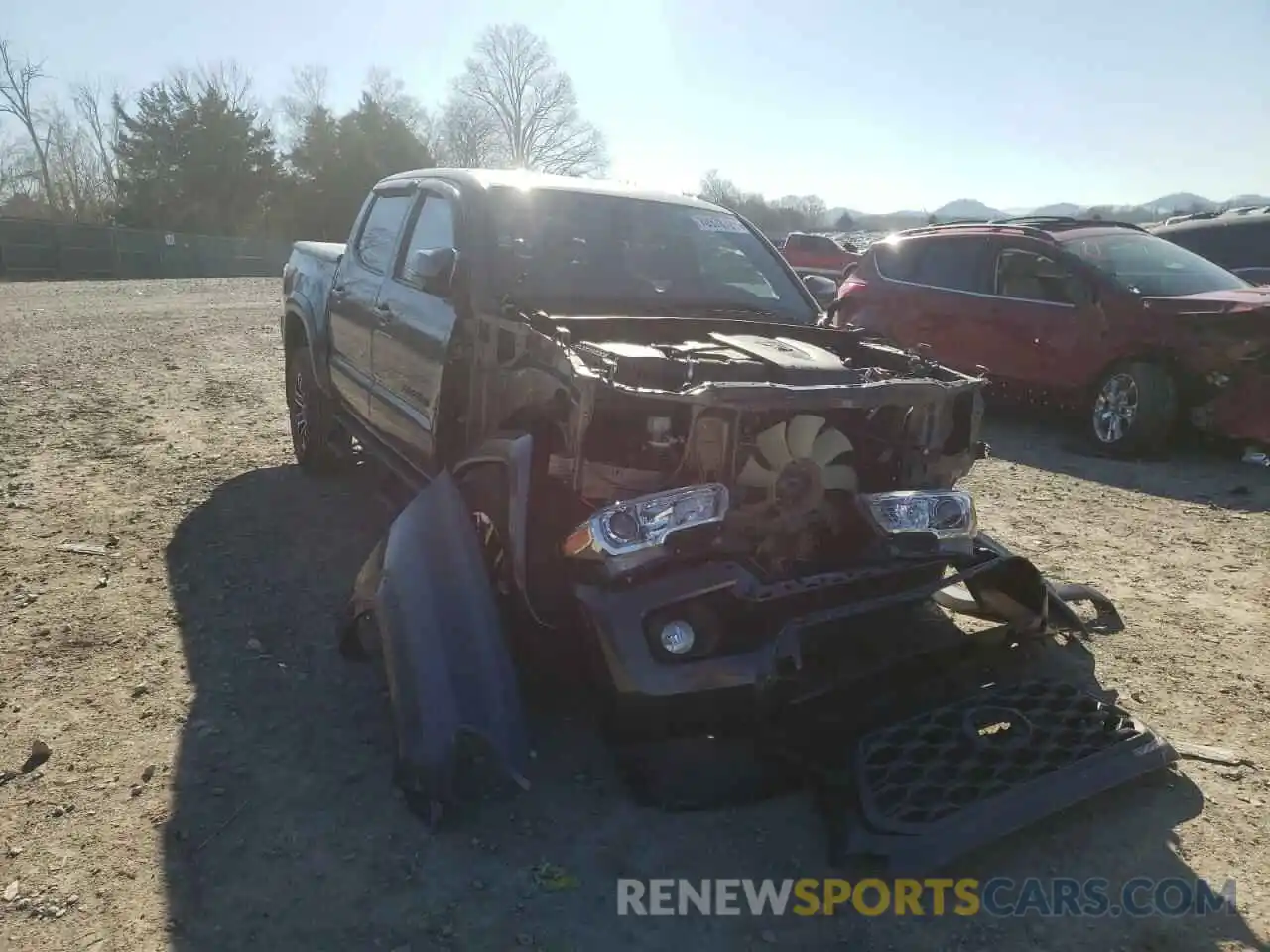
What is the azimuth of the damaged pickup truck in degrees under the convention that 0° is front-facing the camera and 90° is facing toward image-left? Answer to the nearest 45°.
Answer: approximately 315°

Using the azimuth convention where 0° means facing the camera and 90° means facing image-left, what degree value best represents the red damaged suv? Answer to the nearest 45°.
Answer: approximately 315°

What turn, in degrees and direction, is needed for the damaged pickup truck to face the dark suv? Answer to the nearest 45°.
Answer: approximately 90° to its left

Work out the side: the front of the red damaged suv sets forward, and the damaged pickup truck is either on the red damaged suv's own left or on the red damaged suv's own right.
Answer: on the red damaged suv's own right

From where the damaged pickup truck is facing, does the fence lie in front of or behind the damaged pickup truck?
behind

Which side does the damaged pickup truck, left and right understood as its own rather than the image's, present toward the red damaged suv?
left
